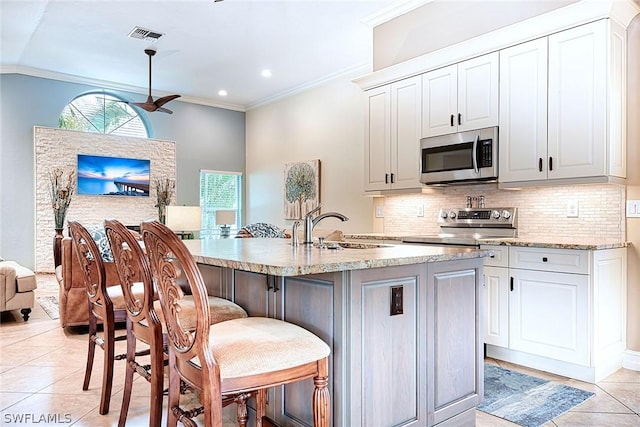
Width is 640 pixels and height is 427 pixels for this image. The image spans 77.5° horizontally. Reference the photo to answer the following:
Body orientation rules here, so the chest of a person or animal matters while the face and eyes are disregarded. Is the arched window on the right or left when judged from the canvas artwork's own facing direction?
on its right

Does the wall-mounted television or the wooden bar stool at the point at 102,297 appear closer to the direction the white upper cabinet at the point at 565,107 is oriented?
the wooden bar stool

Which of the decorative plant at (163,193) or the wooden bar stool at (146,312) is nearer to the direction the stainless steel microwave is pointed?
the wooden bar stool

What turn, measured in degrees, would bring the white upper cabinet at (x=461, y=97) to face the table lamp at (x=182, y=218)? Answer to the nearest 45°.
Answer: approximately 45° to its right

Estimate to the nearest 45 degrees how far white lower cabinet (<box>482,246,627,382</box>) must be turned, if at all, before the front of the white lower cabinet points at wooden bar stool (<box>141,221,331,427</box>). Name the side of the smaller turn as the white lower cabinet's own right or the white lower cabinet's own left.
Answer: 0° — it already faces it

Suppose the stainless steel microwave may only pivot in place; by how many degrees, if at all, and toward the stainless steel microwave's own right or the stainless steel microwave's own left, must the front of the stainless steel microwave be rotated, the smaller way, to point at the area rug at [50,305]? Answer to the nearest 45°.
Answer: approximately 45° to the stainless steel microwave's own right

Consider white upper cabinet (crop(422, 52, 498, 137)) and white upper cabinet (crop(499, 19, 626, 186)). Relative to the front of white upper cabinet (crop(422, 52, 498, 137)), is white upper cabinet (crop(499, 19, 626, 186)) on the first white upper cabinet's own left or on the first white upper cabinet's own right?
on the first white upper cabinet's own left

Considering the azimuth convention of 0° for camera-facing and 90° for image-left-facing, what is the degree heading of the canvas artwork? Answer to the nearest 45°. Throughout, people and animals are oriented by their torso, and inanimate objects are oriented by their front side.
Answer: approximately 45°

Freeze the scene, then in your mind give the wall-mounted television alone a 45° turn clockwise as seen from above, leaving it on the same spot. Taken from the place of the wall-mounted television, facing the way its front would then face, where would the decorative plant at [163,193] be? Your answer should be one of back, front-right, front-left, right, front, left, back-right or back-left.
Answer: left

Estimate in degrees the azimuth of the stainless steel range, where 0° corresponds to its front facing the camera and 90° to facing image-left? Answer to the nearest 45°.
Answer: approximately 45°

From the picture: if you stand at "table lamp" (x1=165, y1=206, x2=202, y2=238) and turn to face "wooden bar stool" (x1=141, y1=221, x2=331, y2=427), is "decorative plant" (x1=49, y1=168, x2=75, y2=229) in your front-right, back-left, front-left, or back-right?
back-right

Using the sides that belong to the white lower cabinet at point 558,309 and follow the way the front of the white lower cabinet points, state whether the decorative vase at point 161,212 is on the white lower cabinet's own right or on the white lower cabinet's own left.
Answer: on the white lower cabinet's own right

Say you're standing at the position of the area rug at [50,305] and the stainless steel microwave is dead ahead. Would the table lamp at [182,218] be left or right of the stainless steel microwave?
left
